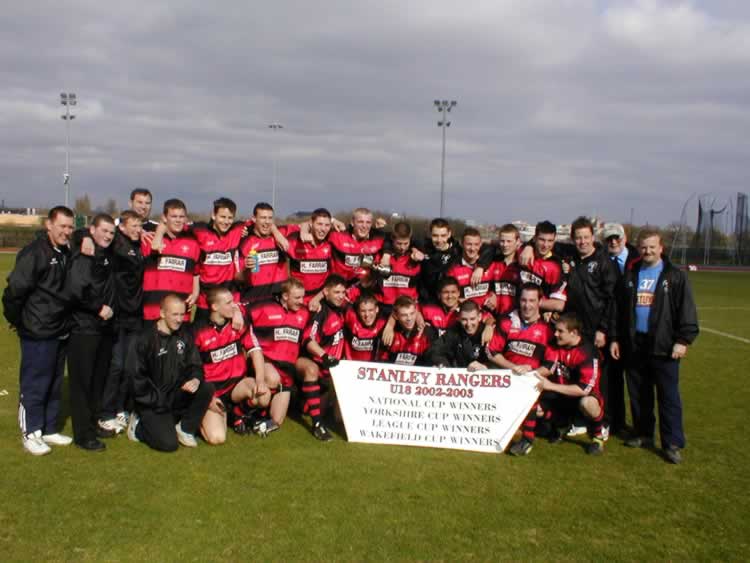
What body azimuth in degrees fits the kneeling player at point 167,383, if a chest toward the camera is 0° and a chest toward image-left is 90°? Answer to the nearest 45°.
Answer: approximately 315°

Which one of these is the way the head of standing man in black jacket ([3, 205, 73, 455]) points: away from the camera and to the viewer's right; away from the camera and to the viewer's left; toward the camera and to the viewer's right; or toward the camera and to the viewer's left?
toward the camera and to the viewer's right
